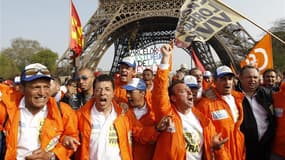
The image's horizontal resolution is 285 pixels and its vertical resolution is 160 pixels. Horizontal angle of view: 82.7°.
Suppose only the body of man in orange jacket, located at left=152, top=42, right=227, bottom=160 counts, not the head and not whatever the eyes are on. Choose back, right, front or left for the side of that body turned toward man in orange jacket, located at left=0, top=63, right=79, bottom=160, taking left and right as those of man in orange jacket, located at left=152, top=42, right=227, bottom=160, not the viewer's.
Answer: right

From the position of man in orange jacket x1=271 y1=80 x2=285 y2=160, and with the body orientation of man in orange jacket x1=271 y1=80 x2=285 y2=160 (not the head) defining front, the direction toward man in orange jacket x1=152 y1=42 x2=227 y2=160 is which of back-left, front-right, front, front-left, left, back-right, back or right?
front-right

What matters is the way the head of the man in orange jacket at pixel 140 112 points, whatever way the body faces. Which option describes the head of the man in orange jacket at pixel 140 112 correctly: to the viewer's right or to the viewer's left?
to the viewer's left

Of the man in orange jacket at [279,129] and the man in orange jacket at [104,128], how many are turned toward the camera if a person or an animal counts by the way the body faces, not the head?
2

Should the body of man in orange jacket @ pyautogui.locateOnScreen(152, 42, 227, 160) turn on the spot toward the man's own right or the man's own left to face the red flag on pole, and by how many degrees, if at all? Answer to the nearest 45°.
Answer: approximately 180°

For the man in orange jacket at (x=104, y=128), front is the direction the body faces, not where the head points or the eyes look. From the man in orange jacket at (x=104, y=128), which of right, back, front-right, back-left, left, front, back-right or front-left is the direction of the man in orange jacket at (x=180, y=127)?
left
